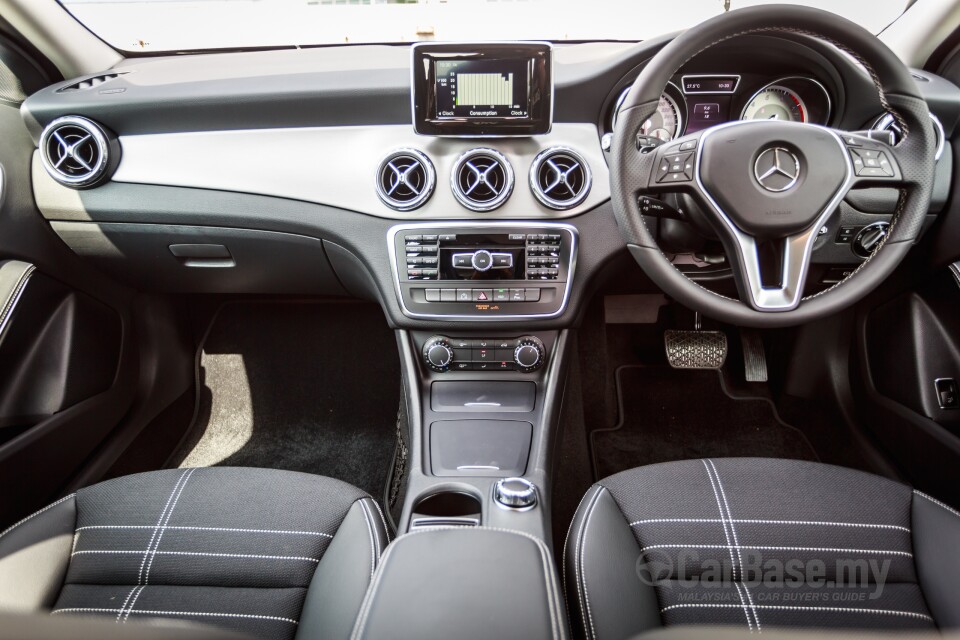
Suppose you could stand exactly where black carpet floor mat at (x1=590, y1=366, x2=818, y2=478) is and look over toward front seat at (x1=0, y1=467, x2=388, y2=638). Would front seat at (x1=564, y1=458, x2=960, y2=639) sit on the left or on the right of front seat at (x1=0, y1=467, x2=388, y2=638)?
left

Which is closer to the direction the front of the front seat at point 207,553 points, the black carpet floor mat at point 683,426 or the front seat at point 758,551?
the black carpet floor mat

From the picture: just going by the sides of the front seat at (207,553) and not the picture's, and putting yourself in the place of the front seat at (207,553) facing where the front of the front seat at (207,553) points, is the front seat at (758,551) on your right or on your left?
on your right

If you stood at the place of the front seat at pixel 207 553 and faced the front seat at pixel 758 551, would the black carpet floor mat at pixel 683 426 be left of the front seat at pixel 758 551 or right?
left

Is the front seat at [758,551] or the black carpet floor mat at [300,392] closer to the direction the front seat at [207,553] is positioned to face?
the black carpet floor mat

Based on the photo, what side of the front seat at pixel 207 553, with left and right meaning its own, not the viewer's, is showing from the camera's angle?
back

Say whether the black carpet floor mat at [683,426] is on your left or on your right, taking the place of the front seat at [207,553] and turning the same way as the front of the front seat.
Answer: on your right
